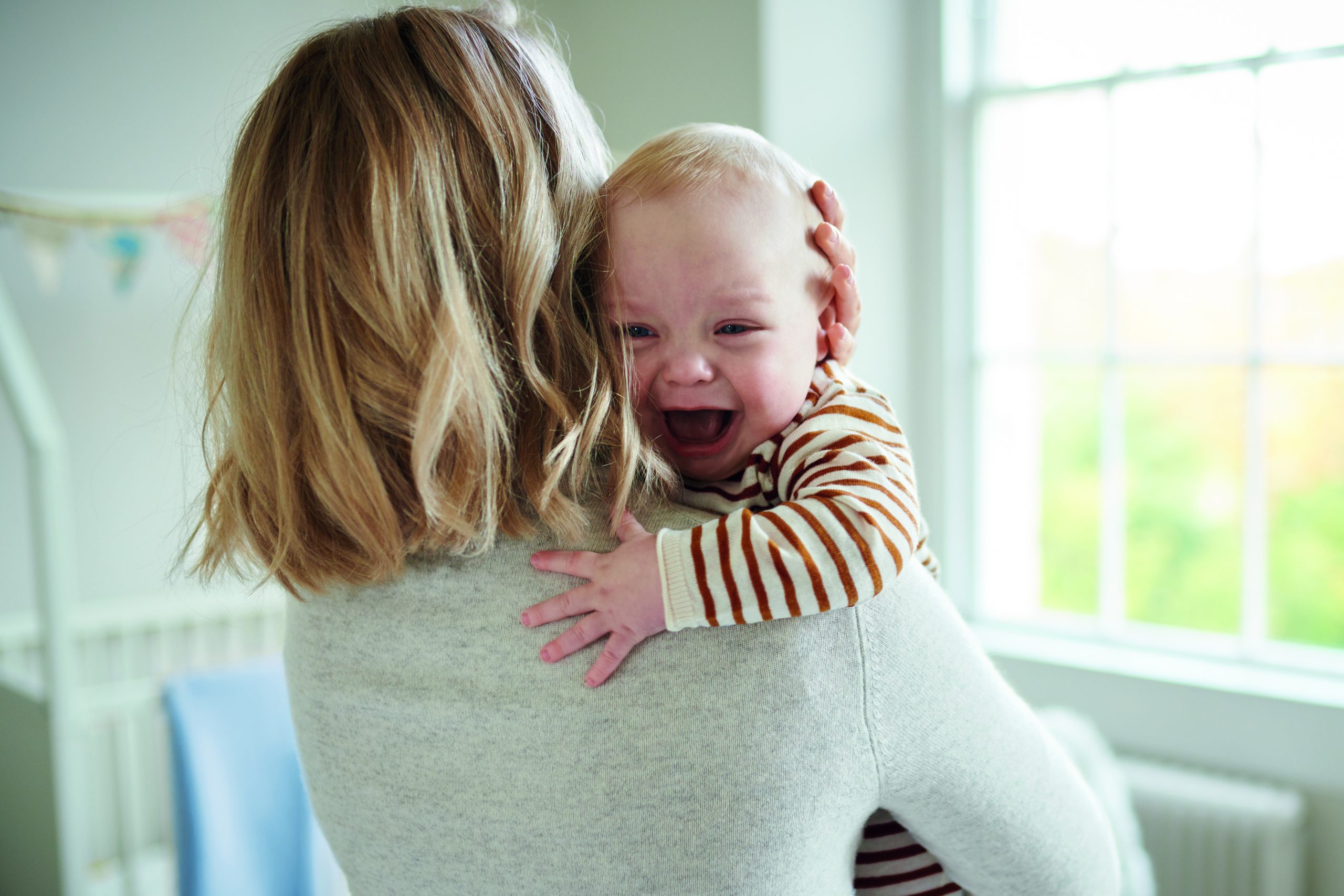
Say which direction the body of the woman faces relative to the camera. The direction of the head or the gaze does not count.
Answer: away from the camera

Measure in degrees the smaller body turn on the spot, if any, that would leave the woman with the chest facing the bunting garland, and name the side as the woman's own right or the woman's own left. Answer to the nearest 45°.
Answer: approximately 45° to the woman's own left

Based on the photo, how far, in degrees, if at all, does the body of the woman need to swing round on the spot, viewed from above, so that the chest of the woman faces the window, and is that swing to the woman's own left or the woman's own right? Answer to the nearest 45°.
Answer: approximately 45° to the woman's own right

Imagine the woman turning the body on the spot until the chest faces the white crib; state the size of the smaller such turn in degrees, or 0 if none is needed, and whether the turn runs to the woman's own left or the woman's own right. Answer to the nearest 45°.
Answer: approximately 45° to the woman's own left

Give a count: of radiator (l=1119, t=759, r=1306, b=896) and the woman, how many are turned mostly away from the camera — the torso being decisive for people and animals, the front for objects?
1

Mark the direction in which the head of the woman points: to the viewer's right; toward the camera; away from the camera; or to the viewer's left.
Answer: away from the camera

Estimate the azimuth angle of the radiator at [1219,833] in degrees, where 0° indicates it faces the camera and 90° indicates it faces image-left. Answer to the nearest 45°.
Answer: approximately 45°

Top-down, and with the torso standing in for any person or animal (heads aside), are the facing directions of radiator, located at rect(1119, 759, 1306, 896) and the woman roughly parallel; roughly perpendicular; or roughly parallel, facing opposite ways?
roughly perpendicular
